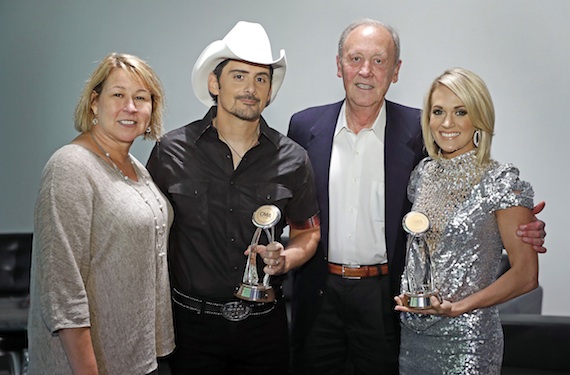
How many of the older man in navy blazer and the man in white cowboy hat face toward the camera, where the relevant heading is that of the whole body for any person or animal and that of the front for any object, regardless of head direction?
2

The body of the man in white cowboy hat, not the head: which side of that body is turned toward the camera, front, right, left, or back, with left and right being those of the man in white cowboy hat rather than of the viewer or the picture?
front

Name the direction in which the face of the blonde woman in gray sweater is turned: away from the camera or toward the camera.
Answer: toward the camera

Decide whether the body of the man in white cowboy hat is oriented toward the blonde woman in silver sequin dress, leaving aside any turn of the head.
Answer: no

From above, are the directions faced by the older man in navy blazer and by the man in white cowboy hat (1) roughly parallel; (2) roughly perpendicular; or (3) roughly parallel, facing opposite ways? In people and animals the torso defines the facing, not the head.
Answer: roughly parallel

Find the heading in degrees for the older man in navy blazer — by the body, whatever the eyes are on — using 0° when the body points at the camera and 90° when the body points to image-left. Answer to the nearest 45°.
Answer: approximately 0°

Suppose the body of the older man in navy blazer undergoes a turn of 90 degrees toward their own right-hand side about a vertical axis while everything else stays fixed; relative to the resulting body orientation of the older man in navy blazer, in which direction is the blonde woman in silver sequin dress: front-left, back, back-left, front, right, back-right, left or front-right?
back-left

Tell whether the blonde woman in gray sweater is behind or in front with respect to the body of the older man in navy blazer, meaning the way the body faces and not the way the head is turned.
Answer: in front

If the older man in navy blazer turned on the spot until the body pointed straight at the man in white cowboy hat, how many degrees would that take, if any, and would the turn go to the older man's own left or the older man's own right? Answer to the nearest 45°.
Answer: approximately 45° to the older man's own right

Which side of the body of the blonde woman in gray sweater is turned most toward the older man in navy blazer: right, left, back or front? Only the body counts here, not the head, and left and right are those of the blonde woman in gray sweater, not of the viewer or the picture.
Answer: left

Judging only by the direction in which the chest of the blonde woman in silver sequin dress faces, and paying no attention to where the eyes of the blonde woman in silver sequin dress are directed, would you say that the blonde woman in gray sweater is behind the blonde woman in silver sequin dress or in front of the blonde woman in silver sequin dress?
in front

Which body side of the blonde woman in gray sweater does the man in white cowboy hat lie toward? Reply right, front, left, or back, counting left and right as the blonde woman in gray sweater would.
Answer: left

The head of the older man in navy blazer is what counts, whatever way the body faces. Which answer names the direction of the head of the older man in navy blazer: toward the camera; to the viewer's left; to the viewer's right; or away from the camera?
toward the camera

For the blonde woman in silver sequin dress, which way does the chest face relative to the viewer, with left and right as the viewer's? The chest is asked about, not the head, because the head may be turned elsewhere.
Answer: facing the viewer and to the left of the viewer

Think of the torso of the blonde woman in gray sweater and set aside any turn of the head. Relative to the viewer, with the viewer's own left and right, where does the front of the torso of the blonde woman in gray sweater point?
facing the viewer and to the right of the viewer
